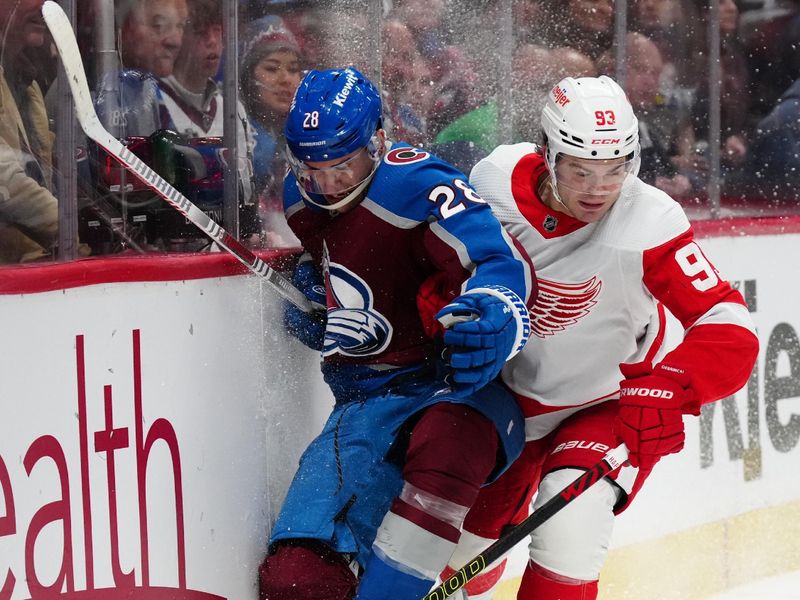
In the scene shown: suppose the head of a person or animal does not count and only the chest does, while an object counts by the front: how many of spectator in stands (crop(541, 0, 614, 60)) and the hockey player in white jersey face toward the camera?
2

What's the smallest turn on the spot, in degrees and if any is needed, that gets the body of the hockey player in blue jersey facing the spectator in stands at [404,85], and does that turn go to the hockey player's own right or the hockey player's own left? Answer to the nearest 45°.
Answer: approximately 135° to the hockey player's own right

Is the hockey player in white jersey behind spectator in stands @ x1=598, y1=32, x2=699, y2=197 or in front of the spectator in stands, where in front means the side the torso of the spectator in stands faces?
in front

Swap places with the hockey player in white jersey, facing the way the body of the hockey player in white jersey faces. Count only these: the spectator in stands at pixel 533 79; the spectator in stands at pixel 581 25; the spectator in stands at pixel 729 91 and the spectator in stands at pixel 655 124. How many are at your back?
4

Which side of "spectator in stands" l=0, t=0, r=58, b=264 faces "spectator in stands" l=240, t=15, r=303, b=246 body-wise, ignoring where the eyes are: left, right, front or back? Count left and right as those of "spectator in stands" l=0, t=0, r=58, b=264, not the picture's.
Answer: left

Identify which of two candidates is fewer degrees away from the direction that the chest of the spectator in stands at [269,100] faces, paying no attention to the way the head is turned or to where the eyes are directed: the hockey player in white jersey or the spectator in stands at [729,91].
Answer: the hockey player in white jersey

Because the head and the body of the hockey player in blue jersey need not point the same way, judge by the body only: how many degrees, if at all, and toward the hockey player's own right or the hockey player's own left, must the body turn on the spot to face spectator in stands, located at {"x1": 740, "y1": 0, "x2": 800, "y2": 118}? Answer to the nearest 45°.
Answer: approximately 180°

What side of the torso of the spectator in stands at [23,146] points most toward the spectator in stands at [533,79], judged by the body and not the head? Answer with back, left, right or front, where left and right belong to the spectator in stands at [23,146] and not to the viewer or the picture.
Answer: left
